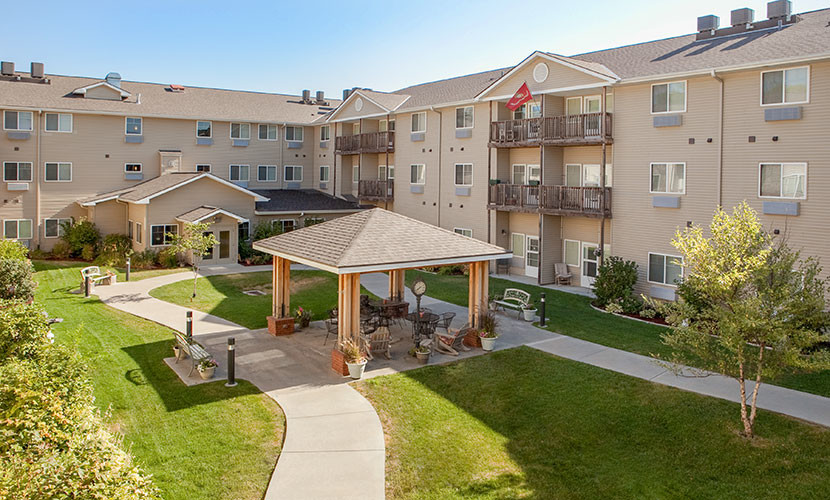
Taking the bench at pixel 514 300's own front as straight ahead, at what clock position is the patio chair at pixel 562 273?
The patio chair is roughly at 5 o'clock from the bench.

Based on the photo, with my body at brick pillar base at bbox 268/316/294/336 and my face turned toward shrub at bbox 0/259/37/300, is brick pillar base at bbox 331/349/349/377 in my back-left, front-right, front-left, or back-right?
back-left

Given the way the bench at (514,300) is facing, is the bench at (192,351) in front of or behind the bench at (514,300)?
in front

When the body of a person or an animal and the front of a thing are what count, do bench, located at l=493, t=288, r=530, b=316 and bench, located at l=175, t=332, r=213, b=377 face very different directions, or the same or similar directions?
very different directions

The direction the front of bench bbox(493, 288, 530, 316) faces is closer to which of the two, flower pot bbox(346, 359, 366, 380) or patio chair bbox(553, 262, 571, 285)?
the flower pot

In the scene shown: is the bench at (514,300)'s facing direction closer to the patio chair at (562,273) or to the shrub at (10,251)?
the shrub

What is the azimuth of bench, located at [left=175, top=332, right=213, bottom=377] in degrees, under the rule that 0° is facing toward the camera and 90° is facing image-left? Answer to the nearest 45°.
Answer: approximately 225°

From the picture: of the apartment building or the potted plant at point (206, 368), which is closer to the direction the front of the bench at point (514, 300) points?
the potted plant

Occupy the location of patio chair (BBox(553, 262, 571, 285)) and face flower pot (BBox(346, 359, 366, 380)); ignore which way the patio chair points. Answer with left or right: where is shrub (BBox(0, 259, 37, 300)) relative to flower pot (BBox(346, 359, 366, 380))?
right

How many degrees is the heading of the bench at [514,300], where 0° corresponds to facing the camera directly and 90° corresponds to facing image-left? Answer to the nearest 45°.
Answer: approximately 45°

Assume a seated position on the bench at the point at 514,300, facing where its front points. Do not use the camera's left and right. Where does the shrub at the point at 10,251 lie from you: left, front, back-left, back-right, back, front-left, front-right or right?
front-right
